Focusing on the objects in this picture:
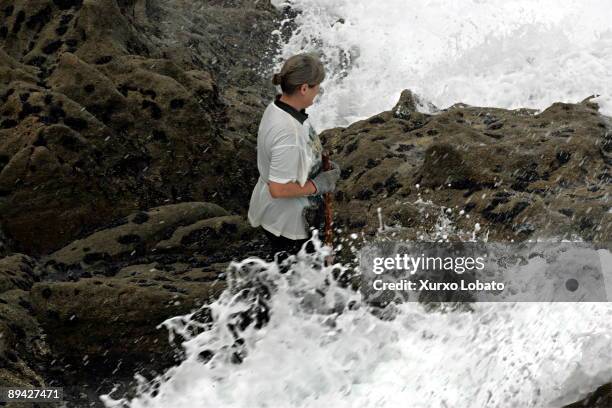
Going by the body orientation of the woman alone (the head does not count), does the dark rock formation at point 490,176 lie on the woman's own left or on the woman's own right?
on the woman's own left

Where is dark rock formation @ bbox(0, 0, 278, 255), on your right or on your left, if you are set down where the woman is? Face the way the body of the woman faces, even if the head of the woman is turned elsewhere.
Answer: on your left

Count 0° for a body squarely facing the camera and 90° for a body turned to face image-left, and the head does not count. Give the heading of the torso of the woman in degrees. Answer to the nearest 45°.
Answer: approximately 270°

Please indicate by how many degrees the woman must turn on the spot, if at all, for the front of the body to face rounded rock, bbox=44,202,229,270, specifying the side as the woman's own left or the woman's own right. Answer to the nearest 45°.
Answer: approximately 135° to the woman's own left

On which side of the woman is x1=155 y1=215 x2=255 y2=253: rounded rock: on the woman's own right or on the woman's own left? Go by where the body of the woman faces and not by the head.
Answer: on the woman's own left

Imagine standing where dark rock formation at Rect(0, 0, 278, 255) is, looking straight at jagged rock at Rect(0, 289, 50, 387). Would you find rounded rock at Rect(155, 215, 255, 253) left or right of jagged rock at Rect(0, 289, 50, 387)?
left

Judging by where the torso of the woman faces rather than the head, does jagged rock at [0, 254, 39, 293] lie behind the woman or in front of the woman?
behind

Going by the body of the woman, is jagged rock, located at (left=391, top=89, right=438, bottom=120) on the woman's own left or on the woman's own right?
on the woman's own left

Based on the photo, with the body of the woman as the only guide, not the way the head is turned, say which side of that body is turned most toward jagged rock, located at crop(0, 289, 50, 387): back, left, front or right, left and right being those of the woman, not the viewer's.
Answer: back
